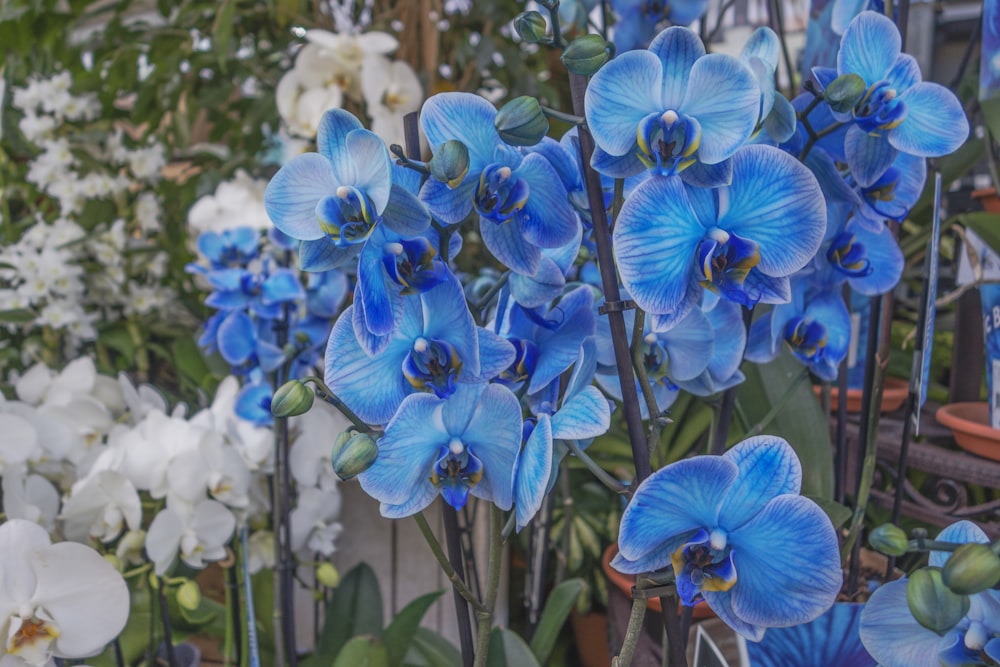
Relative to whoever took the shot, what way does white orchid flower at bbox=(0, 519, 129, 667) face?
facing the viewer
